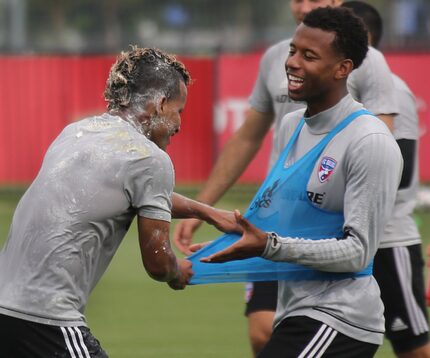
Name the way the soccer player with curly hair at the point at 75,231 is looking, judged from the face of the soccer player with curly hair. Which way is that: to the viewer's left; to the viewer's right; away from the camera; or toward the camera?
to the viewer's right

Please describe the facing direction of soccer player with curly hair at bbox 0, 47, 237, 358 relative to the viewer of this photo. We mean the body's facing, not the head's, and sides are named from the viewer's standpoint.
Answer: facing away from the viewer and to the right of the viewer
